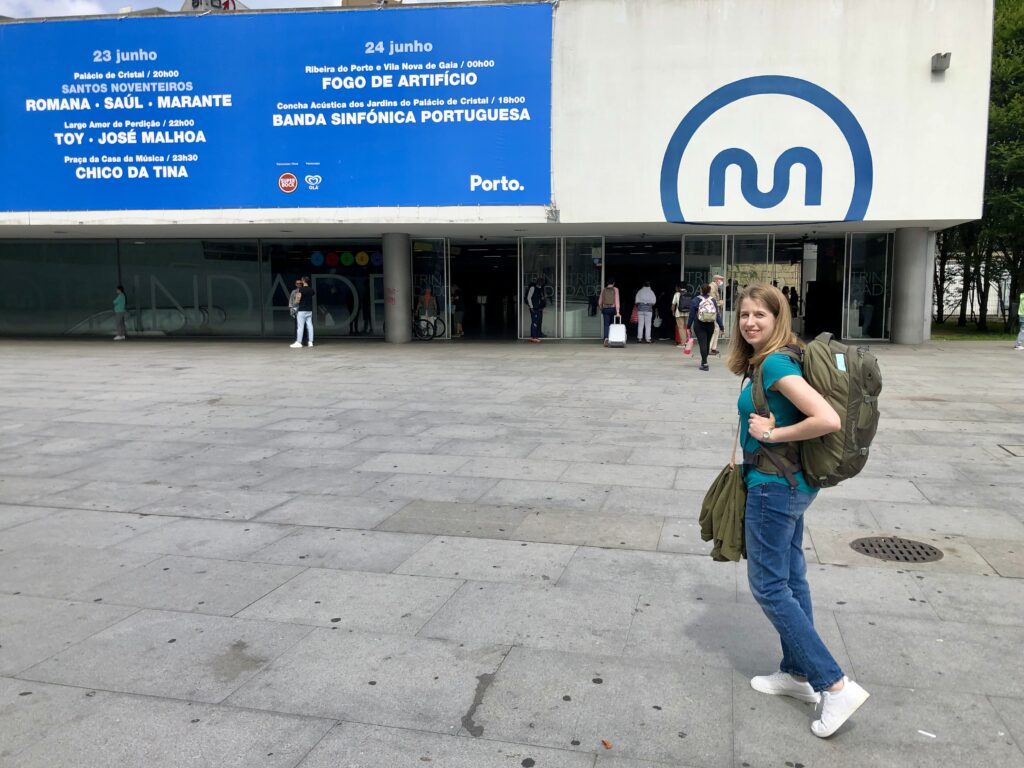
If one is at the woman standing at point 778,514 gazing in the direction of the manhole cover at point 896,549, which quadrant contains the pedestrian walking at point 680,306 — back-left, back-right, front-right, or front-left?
front-left

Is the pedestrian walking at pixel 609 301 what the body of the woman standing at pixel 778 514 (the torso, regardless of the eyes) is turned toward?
no

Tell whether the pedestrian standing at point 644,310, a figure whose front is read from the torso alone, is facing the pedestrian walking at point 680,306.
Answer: no

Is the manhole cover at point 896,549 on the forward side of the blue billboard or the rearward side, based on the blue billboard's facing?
on the forward side

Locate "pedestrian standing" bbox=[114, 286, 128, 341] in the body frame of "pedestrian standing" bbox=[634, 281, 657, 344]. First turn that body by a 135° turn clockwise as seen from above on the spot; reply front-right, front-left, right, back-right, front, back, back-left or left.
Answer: back-right

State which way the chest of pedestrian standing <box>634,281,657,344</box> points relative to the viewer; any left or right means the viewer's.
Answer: facing away from the viewer

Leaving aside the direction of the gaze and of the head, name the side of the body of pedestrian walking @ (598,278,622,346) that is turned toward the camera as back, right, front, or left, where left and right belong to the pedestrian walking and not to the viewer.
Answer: back

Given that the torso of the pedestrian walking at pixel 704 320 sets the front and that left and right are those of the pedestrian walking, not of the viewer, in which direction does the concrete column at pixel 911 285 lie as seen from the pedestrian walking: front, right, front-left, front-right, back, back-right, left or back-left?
front-right

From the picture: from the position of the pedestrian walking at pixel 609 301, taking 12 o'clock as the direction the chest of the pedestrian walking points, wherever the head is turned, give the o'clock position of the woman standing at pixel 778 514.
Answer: The woman standing is roughly at 6 o'clock from the pedestrian walking.

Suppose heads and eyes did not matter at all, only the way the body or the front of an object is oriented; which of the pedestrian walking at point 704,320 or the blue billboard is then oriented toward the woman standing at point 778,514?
the blue billboard

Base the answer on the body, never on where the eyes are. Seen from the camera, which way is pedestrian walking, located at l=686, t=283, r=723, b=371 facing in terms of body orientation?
away from the camera

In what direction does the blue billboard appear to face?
toward the camera

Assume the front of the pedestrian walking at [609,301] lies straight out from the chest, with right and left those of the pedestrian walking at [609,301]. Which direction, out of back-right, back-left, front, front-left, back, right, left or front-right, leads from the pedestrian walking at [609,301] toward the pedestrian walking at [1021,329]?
right

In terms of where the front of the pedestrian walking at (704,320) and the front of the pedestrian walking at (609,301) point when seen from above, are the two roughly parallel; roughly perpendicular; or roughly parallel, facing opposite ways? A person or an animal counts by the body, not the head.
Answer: roughly parallel
